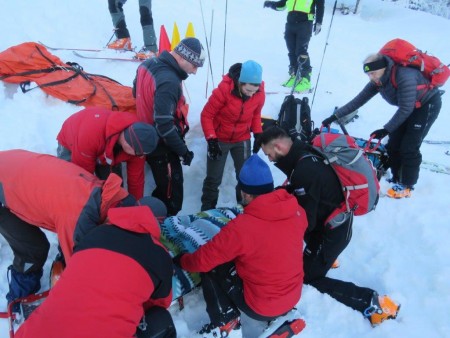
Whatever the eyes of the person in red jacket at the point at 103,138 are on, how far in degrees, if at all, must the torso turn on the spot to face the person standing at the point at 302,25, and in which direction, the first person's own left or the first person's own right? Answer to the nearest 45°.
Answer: approximately 90° to the first person's own left

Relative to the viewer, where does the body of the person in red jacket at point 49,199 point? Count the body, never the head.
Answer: to the viewer's right

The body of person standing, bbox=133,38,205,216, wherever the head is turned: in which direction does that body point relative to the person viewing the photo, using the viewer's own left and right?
facing to the right of the viewer

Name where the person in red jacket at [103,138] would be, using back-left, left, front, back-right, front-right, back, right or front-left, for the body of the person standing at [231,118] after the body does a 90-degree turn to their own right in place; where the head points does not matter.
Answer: front

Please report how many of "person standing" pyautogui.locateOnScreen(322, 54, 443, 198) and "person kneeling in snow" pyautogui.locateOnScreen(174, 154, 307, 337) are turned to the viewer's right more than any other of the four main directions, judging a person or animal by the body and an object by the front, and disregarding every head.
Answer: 0

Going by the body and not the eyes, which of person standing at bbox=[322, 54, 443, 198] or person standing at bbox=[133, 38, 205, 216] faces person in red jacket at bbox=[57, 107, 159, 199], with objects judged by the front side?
person standing at bbox=[322, 54, 443, 198]

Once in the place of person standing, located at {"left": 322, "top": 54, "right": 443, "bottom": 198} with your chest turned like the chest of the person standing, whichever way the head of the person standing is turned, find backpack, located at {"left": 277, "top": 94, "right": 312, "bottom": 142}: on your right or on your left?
on your right

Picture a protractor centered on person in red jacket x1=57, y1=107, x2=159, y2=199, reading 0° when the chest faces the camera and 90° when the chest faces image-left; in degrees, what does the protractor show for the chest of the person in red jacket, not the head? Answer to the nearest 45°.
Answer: approximately 315°

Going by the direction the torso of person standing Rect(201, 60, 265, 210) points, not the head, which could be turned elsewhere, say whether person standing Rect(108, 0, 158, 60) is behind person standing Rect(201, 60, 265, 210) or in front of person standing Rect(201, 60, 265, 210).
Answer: behind

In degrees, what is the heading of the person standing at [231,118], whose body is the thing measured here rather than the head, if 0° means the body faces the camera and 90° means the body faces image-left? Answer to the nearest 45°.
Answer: approximately 315°

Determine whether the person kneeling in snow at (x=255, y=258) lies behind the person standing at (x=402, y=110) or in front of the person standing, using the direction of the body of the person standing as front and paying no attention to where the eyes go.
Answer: in front

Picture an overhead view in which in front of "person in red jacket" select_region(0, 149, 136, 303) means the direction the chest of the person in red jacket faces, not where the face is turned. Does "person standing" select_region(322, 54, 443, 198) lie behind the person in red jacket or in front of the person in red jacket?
in front

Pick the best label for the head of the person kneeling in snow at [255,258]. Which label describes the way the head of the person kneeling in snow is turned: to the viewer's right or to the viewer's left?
to the viewer's left

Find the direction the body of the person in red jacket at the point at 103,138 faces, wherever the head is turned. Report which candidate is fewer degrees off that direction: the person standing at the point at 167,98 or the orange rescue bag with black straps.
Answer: the person standing

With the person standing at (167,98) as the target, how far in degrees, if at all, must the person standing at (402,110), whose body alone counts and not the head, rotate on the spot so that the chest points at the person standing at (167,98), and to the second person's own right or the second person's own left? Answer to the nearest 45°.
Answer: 0° — they already face them

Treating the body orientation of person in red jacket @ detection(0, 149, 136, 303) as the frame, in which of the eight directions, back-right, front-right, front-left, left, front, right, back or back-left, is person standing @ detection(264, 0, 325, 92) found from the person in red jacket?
front-left
